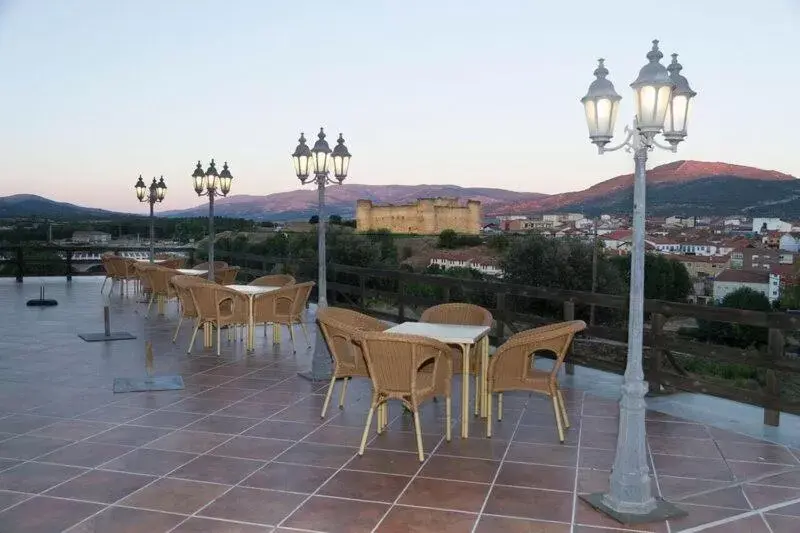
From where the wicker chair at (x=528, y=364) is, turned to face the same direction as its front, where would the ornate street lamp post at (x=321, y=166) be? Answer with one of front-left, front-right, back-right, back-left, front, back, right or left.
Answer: front-right

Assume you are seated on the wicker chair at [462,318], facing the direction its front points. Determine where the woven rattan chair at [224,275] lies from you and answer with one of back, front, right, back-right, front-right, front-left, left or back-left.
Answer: back-right

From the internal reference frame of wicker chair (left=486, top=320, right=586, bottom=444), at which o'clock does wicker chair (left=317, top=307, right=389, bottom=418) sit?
wicker chair (left=317, top=307, right=389, bottom=418) is roughly at 12 o'clock from wicker chair (left=486, top=320, right=586, bottom=444).

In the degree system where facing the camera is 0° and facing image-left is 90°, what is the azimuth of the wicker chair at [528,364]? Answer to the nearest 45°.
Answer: approximately 90°

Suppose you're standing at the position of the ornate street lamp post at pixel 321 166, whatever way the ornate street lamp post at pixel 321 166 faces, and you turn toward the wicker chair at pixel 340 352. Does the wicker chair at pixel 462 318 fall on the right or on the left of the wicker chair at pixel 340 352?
left

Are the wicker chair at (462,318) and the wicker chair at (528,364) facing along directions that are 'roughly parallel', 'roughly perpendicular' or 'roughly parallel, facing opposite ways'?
roughly perpendicular

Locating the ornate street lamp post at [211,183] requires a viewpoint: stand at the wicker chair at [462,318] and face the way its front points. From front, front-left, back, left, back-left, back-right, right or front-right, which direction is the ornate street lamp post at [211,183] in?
back-right

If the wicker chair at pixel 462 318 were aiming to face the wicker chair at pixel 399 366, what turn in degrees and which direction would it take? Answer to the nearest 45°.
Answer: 0° — it already faces it

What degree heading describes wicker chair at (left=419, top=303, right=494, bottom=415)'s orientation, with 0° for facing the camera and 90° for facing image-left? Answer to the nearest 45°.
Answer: approximately 0°

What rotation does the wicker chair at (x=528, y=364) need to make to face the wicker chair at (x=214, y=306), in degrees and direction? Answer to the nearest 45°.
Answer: approximately 45° to its right

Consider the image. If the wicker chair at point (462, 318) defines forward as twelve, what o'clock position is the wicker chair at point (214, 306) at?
the wicker chair at point (214, 306) is roughly at 4 o'clock from the wicker chair at point (462, 318).

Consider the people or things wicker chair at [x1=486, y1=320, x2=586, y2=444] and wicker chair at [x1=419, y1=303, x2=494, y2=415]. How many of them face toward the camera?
1
